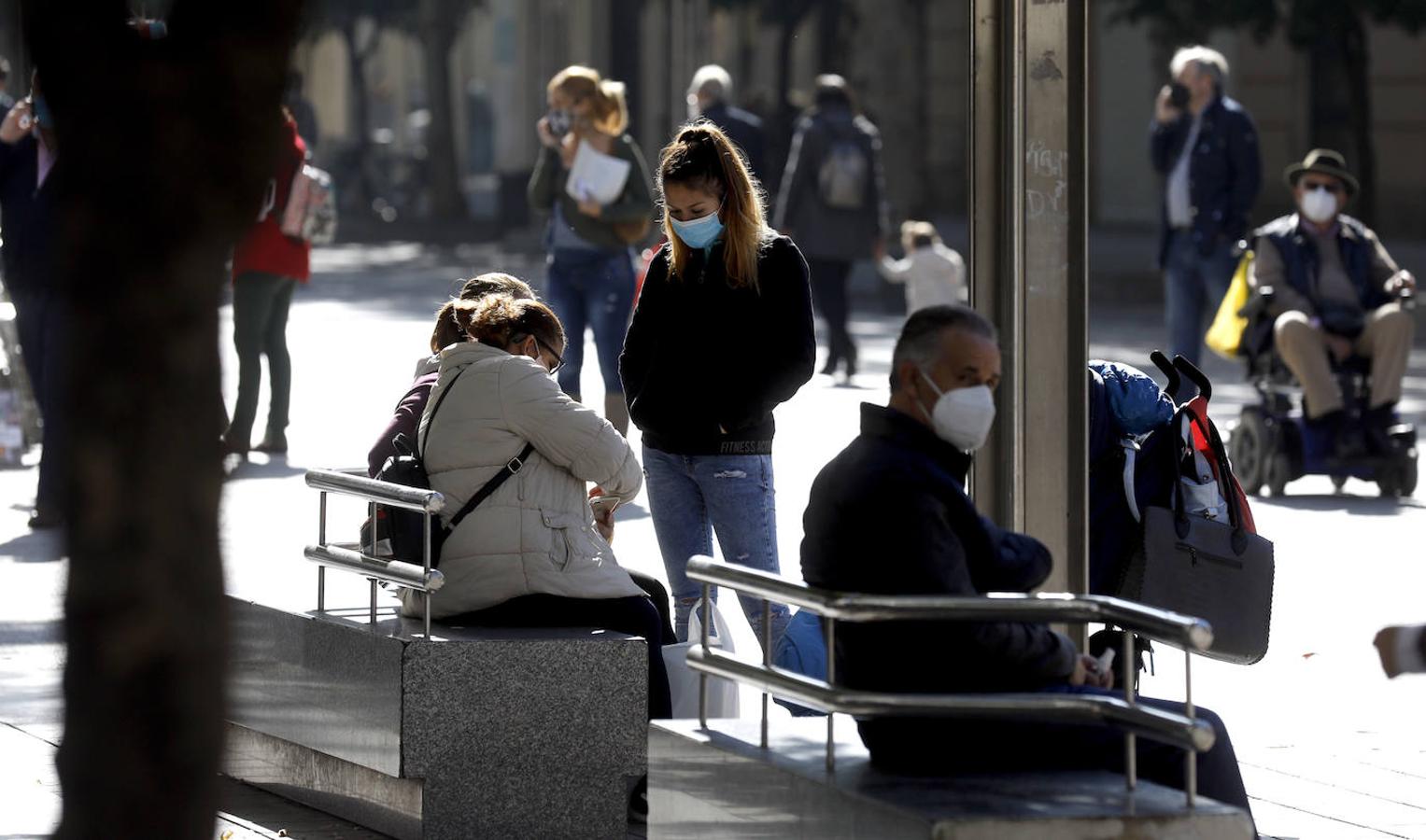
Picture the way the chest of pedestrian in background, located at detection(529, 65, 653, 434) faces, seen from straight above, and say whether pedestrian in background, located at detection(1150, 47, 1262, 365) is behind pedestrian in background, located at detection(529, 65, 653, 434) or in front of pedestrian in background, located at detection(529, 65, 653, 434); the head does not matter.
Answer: behind

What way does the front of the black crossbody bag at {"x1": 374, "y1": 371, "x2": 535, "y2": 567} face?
to the viewer's left

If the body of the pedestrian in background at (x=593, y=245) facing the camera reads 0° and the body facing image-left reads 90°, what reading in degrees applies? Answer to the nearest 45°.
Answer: approximately 45°

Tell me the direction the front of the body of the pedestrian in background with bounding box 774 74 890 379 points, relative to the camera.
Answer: away from the camera

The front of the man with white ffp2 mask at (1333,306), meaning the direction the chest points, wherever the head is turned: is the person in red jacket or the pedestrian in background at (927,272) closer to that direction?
the person in red jacket

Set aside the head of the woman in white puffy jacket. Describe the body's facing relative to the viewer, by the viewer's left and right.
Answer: facing to the right of the viewer

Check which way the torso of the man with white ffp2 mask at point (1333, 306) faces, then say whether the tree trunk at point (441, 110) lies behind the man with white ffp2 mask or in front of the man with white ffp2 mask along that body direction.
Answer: behind

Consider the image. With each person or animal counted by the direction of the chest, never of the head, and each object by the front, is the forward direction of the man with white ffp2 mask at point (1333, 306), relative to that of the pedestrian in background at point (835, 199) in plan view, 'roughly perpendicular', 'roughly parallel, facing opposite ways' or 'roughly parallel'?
roughly parallel, facing opposite ways

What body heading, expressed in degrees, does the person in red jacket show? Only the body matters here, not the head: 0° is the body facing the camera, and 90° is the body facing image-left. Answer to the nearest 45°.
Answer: approximately 90°

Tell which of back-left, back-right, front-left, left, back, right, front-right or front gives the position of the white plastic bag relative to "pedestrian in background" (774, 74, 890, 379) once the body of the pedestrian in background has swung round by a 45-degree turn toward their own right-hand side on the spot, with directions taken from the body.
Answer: back-right

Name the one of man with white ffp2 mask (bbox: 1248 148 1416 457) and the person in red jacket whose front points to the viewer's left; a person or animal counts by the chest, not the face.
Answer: the person in red jacket

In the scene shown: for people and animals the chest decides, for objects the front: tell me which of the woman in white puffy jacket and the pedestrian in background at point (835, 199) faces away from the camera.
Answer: the pedestrian in background

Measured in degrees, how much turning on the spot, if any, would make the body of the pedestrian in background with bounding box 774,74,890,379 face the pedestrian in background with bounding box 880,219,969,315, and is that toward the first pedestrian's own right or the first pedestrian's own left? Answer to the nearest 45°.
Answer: approximately 45° to the first pedestrian's own right
